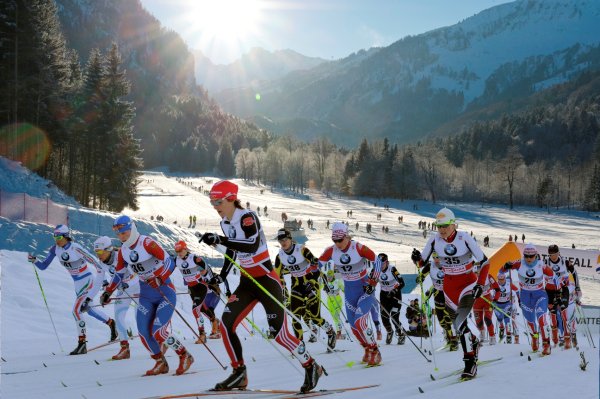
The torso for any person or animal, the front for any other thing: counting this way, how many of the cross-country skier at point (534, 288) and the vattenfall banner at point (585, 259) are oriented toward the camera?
2

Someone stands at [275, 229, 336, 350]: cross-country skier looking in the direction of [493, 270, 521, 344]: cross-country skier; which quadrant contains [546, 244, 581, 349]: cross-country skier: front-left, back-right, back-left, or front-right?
front-right

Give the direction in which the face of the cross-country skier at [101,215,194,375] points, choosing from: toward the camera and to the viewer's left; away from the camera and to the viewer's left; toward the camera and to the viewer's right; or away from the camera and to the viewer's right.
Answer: toward the camera and to the viewer's left

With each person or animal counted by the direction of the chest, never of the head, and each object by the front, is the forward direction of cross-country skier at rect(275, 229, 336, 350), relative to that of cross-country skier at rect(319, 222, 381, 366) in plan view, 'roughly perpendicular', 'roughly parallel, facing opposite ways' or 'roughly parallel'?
roughly parallel

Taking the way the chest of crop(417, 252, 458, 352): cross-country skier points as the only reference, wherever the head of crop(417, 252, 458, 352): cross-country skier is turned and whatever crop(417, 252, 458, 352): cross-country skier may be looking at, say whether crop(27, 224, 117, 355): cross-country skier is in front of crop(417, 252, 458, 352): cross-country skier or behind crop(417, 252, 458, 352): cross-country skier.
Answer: in front

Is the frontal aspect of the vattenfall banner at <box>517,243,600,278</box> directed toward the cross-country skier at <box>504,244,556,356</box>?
yes

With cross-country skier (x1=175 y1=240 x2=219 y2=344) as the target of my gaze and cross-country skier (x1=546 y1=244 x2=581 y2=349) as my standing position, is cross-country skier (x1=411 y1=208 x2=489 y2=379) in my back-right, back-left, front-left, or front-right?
front-left

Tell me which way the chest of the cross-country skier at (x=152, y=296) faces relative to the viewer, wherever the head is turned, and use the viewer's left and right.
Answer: facing the viewer and to the left of the viewer

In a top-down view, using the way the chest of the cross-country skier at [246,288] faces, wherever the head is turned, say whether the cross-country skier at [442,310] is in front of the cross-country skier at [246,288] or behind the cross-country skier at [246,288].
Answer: behind

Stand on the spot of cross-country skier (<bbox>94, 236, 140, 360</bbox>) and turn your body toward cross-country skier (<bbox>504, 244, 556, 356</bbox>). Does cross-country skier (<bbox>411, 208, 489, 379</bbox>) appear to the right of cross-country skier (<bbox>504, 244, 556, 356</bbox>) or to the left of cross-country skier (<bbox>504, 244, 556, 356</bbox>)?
right

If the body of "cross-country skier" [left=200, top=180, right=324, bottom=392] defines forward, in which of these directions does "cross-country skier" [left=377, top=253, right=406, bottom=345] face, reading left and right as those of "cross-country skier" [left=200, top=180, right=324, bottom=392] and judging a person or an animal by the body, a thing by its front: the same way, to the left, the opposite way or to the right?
the same way

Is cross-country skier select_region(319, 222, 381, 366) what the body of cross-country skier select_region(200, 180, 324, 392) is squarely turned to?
no

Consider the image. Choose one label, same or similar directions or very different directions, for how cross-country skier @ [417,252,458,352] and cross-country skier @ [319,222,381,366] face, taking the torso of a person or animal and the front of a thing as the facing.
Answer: same or similar directions

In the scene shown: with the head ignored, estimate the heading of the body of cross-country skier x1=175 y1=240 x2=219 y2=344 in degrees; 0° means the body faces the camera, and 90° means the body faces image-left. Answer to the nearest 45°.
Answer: approximately 45°

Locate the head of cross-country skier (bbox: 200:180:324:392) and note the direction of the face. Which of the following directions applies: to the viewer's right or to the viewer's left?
to the viewer's left

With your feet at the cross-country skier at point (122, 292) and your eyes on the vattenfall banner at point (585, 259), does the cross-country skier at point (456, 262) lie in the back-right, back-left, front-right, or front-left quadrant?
front-right

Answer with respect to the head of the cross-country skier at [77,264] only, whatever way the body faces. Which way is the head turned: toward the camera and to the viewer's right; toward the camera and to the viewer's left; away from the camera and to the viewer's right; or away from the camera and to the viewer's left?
toward the camera and to the viewer's left

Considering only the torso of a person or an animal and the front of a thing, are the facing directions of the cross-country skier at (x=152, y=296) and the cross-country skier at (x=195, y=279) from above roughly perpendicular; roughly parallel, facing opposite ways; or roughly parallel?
roughly parallel

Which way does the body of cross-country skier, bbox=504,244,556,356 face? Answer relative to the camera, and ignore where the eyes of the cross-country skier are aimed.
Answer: toward the camera

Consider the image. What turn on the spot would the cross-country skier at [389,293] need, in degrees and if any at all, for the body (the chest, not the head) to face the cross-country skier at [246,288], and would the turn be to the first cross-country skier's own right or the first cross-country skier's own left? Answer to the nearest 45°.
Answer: approximately 45° to the first cross-country skier's own left

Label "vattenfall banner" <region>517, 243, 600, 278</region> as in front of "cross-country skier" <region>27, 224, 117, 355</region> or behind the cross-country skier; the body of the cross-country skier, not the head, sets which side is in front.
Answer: behind
